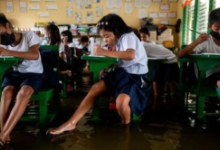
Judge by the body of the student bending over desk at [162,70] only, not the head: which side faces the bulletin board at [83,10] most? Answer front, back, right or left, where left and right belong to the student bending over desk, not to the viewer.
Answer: right

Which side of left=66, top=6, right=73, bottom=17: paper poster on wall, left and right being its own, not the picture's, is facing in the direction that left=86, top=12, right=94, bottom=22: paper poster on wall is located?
left

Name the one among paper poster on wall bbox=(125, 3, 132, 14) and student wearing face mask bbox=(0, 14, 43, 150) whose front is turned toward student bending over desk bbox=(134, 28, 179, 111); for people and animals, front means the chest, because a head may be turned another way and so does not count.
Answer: the paper poster on wall

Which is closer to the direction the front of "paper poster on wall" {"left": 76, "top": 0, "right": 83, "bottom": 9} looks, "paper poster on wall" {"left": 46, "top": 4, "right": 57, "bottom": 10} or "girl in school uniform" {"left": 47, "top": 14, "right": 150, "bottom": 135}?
the girl in school uniform

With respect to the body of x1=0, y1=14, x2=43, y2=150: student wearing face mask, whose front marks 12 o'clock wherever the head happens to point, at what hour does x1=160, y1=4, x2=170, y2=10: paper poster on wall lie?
The paper poster on wall is roughly at 6 o'clock from the student wearing face mask.

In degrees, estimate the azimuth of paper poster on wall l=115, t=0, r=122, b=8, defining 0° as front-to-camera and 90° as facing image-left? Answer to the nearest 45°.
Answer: approximately 0°

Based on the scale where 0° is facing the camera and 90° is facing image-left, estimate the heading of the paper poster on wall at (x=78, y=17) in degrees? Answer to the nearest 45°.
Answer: approximately 0°

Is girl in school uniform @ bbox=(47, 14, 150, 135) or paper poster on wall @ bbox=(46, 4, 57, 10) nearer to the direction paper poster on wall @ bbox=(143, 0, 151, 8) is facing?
the girl in school uniform
